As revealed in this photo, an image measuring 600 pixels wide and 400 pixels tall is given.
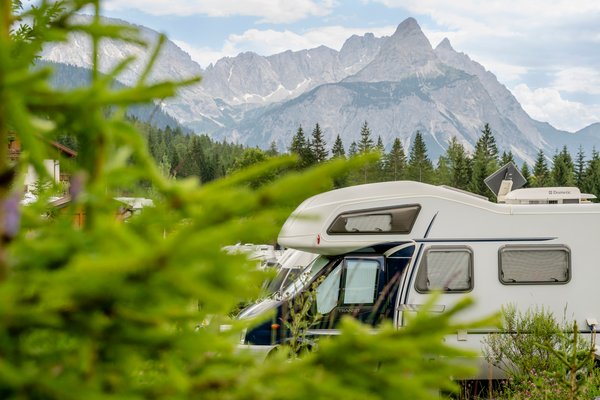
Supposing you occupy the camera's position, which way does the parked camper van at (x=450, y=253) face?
facing to the left of the viewer
